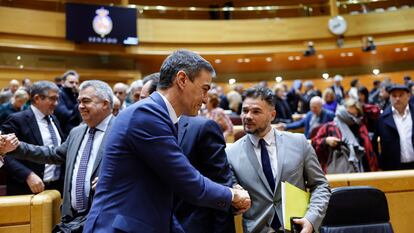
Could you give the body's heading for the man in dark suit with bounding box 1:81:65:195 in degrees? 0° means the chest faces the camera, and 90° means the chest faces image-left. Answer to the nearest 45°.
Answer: approximately 315°

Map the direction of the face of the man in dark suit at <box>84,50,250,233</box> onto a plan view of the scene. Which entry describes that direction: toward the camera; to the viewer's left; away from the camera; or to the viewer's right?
to the viewer's right

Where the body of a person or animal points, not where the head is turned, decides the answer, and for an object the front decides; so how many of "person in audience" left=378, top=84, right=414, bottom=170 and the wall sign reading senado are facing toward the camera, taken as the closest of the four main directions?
2

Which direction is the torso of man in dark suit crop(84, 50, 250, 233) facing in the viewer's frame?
to the viewer's right

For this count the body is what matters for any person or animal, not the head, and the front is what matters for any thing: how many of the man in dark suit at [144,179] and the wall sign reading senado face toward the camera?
1

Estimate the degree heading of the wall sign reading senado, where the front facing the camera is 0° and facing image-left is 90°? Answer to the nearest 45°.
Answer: approximately 0°

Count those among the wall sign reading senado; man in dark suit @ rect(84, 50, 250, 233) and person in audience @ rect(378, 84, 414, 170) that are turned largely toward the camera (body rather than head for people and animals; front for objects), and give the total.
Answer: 2
